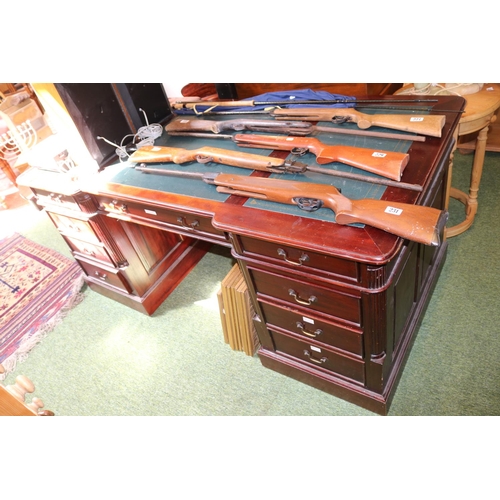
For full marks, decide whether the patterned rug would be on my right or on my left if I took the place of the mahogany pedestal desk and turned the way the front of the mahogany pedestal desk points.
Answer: on my right

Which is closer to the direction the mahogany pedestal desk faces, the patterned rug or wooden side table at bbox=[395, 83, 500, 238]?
the patterned rug

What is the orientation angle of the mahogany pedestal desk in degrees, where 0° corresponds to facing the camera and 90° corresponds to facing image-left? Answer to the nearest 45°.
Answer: approximately 45°
